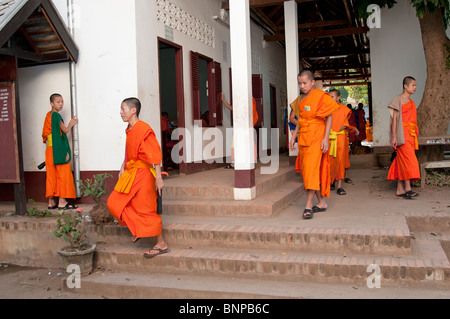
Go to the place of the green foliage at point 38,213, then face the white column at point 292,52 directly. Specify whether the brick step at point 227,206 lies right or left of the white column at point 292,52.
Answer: right

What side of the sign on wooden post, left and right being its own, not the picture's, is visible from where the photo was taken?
front

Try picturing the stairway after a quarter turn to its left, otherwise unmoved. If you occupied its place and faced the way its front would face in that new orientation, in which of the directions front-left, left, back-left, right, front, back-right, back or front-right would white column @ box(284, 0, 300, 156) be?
left

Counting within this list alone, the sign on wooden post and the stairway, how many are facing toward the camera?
2

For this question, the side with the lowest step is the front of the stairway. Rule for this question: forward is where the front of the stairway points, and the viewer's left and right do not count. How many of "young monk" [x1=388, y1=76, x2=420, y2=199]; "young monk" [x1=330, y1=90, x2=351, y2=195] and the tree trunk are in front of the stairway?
0

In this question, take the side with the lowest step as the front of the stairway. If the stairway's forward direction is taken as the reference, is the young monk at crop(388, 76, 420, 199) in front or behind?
behind

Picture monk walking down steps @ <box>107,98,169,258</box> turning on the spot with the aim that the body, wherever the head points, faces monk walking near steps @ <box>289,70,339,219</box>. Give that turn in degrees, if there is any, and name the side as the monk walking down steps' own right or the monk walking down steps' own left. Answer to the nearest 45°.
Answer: approximately 135° to the monk walking down steps' own left

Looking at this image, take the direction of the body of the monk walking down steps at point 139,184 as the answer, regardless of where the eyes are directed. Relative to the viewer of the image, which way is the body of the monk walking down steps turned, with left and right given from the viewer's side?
facing the viewer and to the left of the viewer

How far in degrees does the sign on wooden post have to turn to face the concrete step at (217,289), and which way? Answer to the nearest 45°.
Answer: approximately 45° to its left

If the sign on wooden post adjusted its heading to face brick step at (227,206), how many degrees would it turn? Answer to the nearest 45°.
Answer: approximately 45° to its left

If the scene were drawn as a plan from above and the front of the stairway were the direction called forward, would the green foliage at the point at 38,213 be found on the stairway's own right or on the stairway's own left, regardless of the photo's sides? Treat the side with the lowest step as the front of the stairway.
on the stairway's own right

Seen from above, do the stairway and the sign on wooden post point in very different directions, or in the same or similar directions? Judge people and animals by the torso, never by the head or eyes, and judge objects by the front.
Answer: same or similar directions

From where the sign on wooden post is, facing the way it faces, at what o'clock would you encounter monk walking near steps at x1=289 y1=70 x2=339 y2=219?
The monk walking near steps is roughly at 10 o'clock from the sign on wooden post.

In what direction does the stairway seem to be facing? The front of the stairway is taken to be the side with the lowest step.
toward the camera
